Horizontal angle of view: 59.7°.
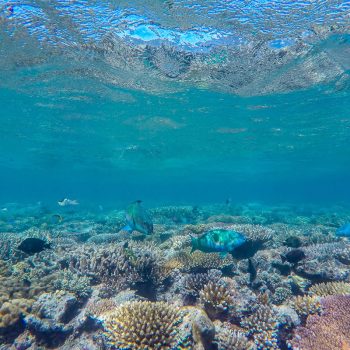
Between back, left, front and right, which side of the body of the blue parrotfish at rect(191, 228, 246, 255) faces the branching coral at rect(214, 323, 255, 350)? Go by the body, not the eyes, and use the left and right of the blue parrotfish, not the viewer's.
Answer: right

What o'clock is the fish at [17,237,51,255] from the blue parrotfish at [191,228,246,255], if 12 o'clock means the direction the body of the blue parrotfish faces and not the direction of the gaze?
The fish is roughly at 6 o'clock from the blue parrotfish.

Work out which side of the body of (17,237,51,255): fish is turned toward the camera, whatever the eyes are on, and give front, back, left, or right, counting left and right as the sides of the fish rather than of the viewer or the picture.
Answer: left

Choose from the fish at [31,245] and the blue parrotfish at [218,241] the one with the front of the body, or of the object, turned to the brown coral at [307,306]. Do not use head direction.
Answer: the blue parrotfish

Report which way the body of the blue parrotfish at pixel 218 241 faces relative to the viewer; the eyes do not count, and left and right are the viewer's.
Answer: facing to the right of the viewer

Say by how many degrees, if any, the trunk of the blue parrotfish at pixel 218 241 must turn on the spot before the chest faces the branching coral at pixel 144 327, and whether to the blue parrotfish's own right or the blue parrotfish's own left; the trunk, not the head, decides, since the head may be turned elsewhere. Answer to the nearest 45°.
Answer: approximately 135° to the blue parrotfish's own right

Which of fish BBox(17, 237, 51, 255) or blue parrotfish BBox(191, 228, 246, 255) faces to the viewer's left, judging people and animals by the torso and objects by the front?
the fish

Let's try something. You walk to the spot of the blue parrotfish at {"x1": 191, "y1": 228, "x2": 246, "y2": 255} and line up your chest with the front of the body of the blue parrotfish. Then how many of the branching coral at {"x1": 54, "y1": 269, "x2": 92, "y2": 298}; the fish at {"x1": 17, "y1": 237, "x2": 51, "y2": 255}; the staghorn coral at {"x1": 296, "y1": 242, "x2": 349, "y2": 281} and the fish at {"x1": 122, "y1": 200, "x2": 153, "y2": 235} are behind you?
3

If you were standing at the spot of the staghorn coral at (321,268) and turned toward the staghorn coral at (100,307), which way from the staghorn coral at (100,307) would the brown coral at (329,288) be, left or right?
left
